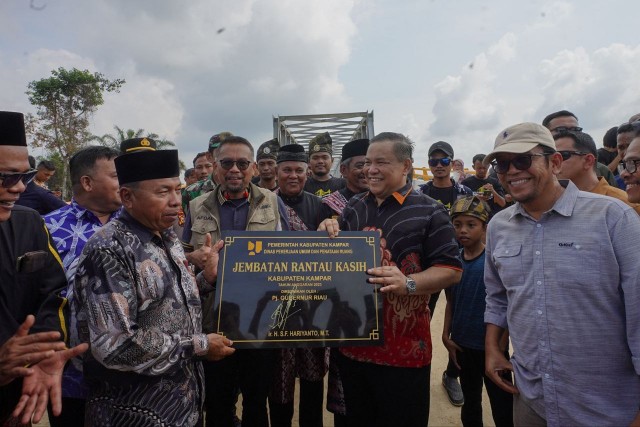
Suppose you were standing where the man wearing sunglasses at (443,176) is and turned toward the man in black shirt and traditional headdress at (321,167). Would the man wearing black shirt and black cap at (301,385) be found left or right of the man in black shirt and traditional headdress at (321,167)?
left

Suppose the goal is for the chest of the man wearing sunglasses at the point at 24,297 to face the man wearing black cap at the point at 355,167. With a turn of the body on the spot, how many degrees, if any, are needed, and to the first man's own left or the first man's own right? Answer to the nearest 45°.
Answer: approximately 45° to the first man's own left

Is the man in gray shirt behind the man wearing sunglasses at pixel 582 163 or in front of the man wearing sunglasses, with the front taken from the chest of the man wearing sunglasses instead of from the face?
in front

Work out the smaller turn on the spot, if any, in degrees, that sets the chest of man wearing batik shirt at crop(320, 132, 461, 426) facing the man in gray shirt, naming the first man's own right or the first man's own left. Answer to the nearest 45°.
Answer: approximately 90° to the first man's own left

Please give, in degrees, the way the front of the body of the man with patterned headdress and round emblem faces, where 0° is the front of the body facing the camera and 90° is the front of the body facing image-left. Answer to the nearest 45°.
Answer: approximately 0°

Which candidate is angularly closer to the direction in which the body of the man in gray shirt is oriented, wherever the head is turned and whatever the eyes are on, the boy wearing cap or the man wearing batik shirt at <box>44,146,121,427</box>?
the man wearing batik shirt

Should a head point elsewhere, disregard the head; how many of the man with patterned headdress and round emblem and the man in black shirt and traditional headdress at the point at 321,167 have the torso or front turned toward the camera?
2

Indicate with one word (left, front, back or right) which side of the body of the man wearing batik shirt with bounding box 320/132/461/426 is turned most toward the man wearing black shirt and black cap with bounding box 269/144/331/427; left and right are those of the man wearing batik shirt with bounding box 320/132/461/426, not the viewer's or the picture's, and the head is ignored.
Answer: right
